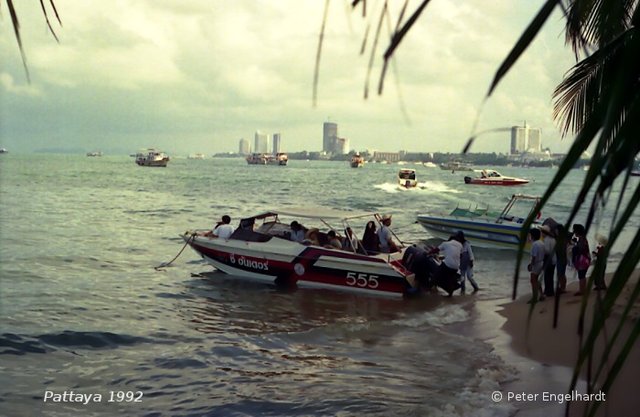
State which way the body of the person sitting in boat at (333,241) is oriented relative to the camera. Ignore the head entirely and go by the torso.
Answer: to the viewer's left

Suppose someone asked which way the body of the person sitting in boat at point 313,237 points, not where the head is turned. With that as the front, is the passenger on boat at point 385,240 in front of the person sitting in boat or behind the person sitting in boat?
behind

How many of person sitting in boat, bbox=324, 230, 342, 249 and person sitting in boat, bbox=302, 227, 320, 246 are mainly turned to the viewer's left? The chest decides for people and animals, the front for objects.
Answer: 2

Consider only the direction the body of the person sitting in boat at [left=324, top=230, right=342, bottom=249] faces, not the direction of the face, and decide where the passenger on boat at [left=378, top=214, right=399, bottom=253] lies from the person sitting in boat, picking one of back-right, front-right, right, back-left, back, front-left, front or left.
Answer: back

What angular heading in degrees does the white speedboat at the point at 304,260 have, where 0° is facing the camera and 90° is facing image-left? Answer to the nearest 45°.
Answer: approximately 90°

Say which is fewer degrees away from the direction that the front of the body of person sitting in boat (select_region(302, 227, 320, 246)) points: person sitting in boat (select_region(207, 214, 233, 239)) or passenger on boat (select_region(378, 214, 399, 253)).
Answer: the person sitting in boat

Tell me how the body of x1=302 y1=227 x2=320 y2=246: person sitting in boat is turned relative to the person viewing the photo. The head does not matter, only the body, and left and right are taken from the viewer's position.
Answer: facing to the left of the viewer

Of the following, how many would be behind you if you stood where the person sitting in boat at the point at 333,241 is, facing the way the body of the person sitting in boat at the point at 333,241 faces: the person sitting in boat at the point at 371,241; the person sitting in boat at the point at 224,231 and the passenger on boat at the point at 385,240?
2
